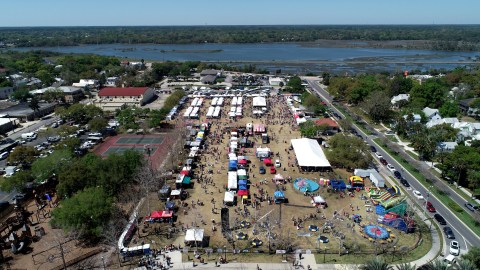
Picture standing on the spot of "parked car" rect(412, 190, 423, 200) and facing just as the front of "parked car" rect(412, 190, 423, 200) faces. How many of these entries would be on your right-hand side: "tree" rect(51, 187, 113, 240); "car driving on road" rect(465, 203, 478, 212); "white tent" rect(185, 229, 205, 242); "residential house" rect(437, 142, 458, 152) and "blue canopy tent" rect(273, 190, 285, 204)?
3

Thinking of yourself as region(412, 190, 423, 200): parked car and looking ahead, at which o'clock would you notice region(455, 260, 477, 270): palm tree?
The palm tree is roughly at 1 o'clock from the parked car.

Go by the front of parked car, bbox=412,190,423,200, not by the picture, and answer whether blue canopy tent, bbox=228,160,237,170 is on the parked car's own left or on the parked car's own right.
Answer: on the parked car's own right

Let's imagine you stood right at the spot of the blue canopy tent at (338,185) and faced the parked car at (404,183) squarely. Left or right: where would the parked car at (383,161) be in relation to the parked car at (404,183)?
left

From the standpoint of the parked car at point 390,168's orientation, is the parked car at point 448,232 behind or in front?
in front

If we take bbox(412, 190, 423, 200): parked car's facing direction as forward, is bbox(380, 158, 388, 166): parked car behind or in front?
behind

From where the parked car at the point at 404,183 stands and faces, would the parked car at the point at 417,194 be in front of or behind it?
in front

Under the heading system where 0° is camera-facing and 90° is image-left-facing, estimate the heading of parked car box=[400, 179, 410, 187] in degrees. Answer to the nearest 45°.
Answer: approximately 315°

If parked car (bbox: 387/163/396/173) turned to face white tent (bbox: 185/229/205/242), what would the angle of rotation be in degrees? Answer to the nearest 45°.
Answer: approximately 90° to its right

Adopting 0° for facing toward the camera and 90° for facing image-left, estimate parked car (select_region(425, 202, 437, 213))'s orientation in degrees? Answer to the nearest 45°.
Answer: approximately 315°

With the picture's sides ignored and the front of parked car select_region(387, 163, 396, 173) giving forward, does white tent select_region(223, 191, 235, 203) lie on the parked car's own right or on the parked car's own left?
on the parked car's own right

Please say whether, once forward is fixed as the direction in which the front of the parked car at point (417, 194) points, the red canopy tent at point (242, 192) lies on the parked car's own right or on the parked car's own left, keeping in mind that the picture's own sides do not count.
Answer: on the parked car's own right

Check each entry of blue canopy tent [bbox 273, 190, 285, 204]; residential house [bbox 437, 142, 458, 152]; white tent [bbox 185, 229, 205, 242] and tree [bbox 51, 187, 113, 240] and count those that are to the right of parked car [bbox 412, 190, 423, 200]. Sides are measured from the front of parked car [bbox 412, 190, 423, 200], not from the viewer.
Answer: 3
